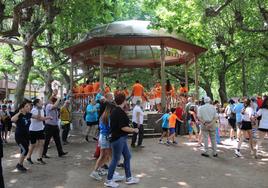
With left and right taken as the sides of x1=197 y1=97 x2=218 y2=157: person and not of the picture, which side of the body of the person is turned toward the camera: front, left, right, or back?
back

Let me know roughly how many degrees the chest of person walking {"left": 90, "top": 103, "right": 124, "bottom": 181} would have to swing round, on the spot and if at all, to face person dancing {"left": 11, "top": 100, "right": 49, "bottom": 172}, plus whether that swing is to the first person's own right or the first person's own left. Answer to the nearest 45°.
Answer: approximately 135° to the first person's own left

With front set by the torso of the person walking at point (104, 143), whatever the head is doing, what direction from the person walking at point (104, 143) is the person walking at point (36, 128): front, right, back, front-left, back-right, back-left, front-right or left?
back-left

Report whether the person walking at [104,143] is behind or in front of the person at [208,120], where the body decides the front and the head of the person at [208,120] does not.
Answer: behind
